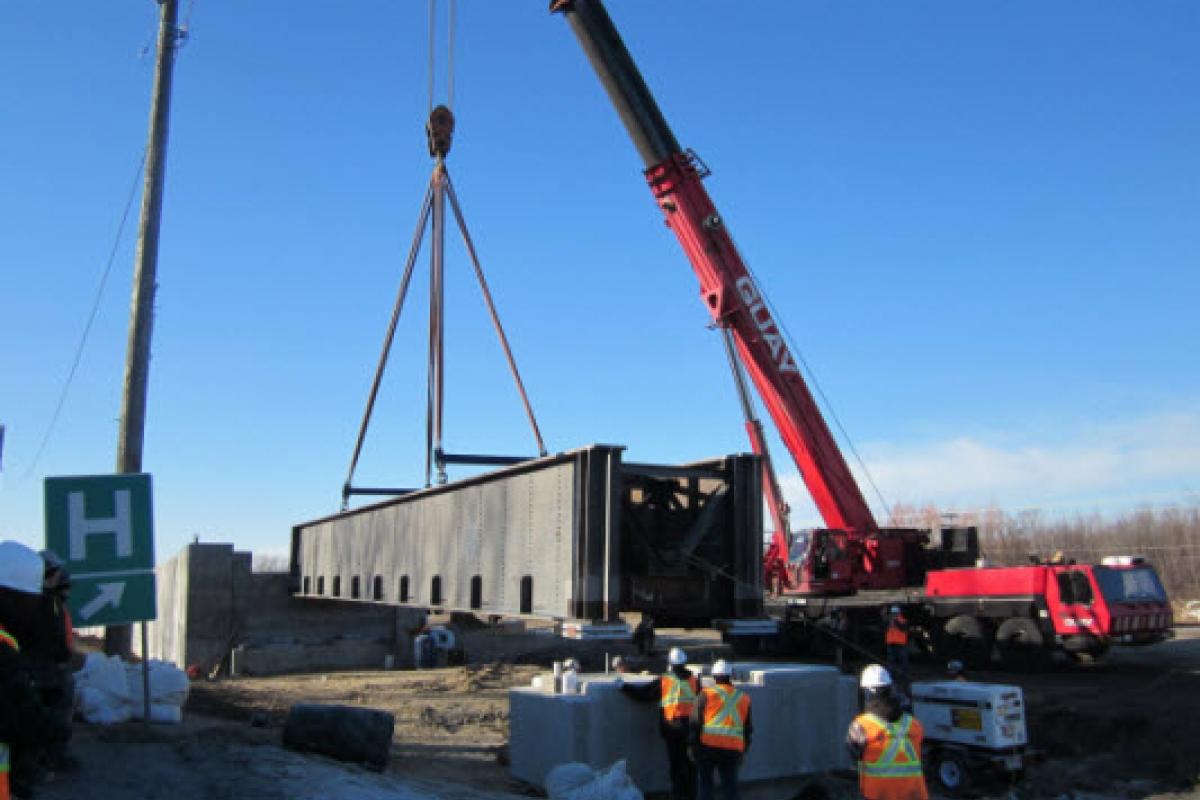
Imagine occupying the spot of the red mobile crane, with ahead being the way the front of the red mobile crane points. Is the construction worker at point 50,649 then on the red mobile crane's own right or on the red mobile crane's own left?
on the red mobile crane's own right

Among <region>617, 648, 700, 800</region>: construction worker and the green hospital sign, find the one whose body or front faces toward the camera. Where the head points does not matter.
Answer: the green hospital sign

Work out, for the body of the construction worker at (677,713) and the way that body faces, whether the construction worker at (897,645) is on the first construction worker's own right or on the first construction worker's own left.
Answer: on the first construction worker's own right

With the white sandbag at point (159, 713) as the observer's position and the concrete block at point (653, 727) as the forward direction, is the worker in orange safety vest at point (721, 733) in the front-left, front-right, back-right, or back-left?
front-right

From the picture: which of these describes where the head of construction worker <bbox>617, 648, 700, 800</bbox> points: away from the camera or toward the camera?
away from the camera

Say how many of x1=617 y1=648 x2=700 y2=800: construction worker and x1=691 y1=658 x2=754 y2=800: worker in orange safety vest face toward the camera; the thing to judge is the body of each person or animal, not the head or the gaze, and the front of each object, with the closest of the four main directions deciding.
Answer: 0

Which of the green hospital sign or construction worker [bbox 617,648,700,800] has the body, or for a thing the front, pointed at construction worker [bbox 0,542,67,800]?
the green hospital sign

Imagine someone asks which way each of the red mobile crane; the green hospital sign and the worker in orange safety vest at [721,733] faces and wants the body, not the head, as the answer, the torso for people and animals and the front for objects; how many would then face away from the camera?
1

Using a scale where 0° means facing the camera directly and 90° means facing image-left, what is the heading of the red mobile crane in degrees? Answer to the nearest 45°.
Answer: approximately 315°

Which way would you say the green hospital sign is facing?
toward the camera

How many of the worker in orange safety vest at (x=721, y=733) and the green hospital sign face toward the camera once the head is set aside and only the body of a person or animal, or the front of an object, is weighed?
1

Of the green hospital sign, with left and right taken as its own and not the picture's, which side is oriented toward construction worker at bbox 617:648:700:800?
left

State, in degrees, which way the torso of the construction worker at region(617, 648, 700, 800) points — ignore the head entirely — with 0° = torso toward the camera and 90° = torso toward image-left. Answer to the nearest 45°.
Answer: approximately 135°

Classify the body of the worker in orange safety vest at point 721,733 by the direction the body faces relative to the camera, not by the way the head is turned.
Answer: away from the camera
